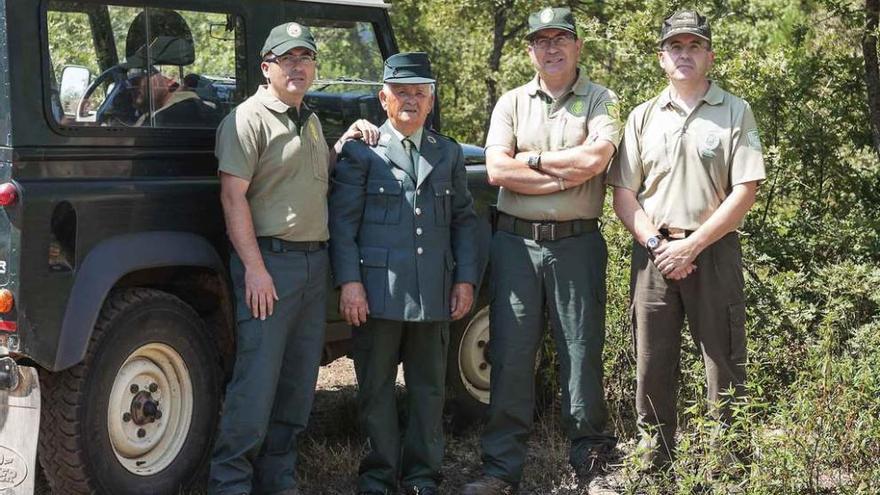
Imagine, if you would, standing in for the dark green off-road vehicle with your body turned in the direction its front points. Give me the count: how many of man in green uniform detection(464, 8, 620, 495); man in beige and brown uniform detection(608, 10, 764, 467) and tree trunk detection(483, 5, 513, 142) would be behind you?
0

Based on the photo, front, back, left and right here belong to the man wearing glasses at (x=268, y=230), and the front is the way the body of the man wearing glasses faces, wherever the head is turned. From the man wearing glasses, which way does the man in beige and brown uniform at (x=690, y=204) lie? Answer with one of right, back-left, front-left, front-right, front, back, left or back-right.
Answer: front-left

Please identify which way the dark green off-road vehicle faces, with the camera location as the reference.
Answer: facing away from the viewer and to the right of the viewer

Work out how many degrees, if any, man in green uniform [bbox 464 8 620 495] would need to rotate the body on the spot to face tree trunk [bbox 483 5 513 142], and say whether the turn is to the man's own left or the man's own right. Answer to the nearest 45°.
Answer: approximately 180°

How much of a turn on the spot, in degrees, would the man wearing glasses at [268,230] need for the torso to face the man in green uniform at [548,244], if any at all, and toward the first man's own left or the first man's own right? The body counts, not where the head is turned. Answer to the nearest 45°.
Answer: approximately 45° to the first man's own left

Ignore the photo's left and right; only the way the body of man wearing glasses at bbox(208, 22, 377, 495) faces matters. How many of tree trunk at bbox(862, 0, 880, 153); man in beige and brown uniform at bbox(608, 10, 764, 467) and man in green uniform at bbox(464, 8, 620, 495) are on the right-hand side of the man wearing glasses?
0

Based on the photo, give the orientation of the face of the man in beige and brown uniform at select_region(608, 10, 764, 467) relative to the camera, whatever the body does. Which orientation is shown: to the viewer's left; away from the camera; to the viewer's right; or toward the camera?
toward the camera

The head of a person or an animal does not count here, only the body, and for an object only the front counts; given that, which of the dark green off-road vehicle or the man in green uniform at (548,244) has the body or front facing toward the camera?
the man in green uniform

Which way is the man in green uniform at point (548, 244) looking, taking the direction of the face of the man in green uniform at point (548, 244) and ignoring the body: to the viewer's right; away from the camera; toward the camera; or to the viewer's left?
toward the camera

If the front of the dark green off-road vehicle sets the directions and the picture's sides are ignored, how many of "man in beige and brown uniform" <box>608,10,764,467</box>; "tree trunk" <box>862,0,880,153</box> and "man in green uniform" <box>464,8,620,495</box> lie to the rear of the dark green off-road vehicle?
0

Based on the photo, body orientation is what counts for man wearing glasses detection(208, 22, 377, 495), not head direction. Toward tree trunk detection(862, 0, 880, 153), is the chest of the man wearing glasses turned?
no

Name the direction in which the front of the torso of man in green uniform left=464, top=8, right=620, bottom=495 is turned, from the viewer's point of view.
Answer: toward the camera

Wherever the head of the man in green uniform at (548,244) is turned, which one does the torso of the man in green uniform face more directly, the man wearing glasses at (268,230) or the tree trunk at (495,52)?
the man wearing glasses

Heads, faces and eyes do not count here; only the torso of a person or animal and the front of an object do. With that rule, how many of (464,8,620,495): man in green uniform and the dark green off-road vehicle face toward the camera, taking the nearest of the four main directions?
1

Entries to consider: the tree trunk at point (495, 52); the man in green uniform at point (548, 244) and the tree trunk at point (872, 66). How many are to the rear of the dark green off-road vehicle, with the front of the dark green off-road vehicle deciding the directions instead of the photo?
0

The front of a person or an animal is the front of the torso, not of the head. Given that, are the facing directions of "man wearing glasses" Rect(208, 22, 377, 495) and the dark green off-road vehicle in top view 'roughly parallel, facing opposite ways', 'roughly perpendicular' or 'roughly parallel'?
roughly perpendicular

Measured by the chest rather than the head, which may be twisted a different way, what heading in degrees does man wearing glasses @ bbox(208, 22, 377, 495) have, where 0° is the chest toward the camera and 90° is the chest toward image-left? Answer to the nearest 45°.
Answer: approximately 315°

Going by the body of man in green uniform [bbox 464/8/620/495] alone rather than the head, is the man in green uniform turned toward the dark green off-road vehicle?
no

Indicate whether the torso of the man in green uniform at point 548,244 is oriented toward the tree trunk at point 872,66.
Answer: no
